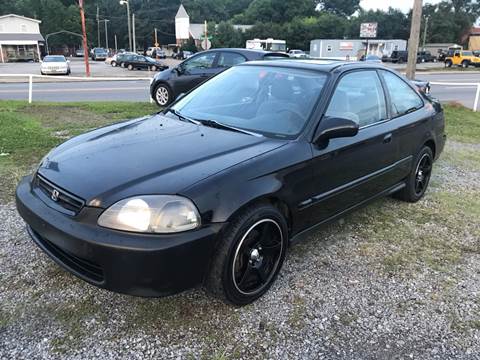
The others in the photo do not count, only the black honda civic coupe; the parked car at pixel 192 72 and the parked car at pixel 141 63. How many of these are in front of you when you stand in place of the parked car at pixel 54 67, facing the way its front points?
2

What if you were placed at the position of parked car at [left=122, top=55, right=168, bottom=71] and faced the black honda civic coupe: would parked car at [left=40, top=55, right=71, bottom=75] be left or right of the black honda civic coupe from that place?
right

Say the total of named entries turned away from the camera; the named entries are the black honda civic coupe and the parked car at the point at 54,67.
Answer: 0

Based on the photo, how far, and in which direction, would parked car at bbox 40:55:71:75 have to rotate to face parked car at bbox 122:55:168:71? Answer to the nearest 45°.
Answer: approximately 135° to its left

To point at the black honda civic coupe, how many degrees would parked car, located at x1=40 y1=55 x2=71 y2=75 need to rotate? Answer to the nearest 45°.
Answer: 0° — it already faces it

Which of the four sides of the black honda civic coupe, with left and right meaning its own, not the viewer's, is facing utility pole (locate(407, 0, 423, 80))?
back

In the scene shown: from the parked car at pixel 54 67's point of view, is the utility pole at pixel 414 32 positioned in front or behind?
in front

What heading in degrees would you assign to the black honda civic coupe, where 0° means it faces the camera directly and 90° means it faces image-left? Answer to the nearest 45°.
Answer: approximately 45°

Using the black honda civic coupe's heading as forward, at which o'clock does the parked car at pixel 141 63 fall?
The parked car is roughly at 4 o'clock from the black honda civic coupe.

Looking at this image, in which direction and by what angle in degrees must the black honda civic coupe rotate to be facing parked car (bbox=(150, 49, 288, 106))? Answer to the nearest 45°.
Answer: approximately 135° to its right
